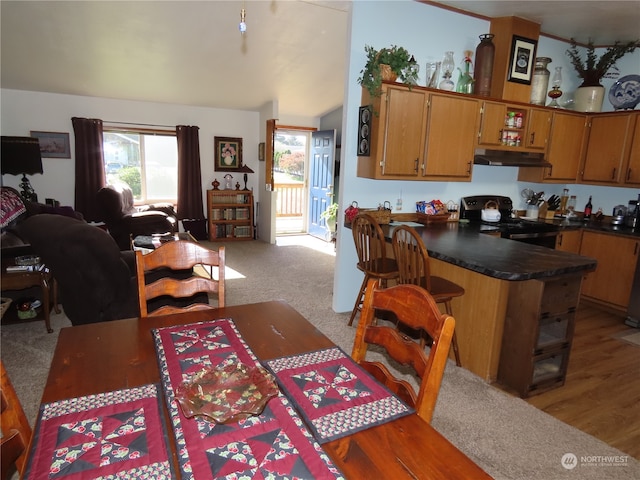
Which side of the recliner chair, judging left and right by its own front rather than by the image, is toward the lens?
right

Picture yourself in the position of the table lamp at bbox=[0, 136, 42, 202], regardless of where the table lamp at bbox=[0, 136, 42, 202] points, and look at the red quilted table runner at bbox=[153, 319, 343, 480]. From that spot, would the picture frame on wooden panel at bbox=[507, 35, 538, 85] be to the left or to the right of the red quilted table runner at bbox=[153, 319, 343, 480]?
left

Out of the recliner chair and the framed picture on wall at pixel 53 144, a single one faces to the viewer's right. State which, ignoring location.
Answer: the recliner chair

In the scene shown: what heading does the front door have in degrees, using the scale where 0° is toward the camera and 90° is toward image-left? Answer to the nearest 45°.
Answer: approximately 45°

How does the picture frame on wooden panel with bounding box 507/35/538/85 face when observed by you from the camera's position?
facing the viewer and to the right of the viewer

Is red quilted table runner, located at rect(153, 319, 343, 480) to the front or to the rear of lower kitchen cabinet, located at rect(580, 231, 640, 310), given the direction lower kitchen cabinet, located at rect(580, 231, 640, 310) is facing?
to the front

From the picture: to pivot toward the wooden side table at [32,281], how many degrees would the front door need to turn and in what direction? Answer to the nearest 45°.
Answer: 0° — it already faces it

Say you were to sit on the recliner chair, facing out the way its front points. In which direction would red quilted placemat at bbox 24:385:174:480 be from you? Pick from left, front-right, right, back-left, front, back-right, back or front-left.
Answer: right

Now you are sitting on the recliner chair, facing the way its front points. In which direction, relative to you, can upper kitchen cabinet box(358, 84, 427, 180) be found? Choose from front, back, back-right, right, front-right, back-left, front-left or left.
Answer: front-right

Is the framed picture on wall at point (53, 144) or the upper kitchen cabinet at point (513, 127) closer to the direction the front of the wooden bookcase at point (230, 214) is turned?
the upper kitchen cabinet

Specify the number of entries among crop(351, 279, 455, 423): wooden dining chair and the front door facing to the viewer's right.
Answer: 0

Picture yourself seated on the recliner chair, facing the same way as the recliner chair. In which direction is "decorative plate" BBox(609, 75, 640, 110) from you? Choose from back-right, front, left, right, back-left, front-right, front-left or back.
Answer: front-right
